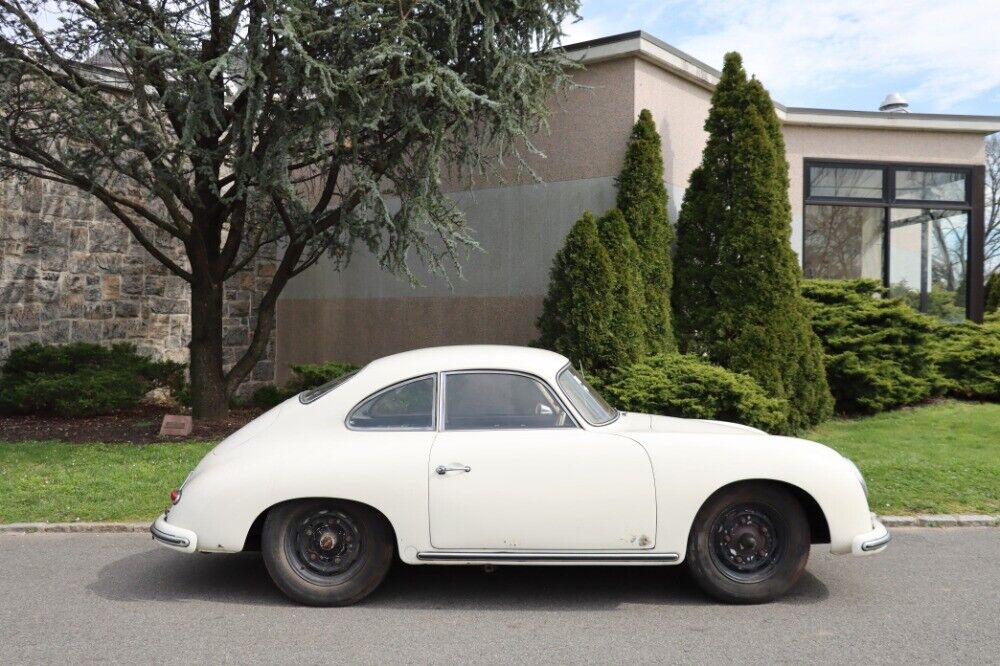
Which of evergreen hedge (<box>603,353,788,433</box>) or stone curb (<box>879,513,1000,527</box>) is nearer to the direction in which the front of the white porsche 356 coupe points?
the stone curb

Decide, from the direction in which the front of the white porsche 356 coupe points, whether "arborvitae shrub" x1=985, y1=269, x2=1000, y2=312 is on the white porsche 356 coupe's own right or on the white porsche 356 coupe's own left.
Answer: on the white porsche 356 coupe's own left

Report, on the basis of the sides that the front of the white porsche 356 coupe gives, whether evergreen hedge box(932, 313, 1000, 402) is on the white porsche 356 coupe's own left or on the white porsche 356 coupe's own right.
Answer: on the white porsche 356 coupe's own left

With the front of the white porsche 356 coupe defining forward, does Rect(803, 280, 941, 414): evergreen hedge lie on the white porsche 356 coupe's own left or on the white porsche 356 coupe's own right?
on the white porsche 356 coupe's own left

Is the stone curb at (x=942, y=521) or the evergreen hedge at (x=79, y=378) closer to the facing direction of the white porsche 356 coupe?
the stone curb

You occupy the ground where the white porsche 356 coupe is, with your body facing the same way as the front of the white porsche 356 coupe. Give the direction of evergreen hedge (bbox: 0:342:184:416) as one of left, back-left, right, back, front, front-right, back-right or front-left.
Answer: back-left

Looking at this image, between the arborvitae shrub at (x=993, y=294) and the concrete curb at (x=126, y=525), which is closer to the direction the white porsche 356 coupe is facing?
the arborvitae shrub

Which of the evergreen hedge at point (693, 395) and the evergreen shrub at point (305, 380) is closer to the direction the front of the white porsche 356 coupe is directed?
the evergreen hedge

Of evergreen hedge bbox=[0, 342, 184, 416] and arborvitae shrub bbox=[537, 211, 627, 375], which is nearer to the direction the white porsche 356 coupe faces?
the arborvitae shrub

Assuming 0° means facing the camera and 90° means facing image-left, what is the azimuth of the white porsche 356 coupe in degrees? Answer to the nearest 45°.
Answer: approximately 270°

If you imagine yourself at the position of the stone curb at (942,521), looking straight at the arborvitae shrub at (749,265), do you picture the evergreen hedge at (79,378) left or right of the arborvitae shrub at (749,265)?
left
